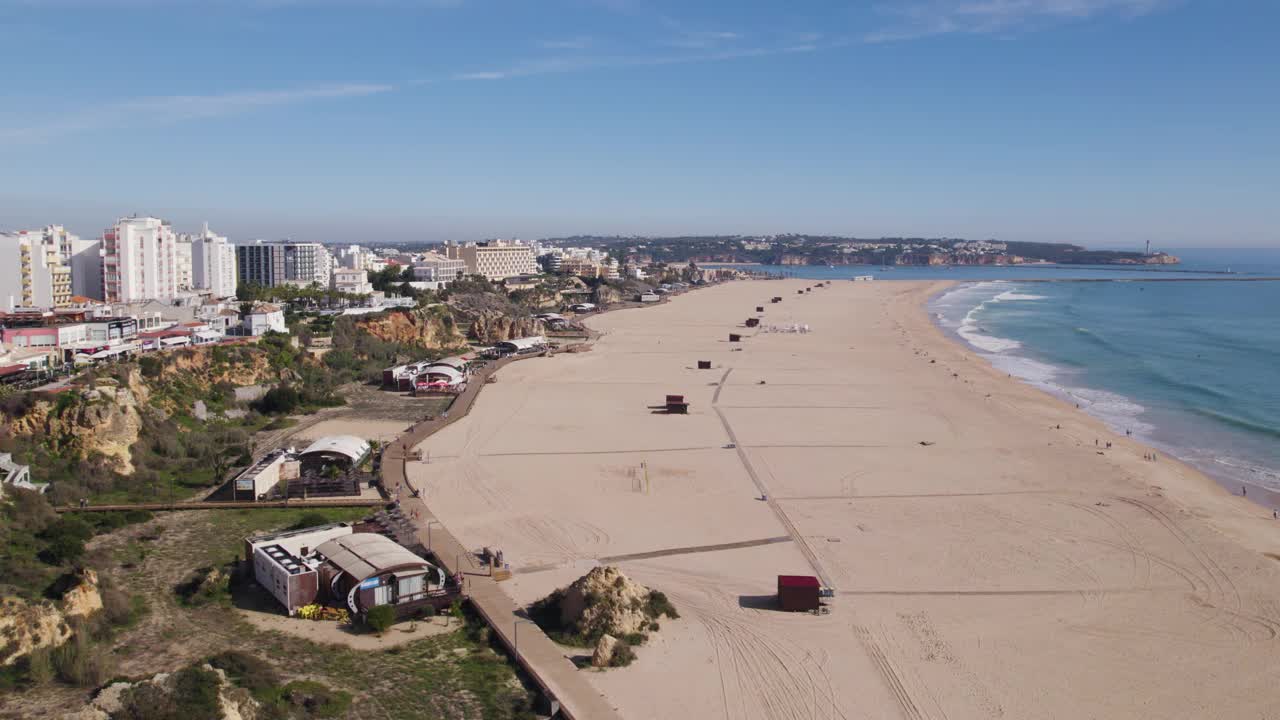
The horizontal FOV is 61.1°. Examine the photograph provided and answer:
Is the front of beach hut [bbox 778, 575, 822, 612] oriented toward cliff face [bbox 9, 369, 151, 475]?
no

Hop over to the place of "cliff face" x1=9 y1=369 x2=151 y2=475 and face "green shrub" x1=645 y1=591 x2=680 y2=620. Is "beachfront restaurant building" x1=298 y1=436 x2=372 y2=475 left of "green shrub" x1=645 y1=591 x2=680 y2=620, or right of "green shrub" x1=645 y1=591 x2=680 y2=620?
left

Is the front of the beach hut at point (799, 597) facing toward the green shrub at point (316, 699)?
no

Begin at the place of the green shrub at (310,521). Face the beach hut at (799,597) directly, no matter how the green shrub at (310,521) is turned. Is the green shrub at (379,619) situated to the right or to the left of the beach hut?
right

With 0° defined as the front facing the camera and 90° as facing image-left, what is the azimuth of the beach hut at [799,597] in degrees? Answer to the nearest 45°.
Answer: approximately 270°

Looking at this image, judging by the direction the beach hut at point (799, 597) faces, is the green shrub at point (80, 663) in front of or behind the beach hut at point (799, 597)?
behind

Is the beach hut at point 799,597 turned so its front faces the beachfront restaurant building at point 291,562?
no

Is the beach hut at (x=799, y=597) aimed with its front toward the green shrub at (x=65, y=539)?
no

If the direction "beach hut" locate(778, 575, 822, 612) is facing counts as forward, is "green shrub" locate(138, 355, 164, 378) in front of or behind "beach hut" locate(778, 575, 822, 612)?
behind

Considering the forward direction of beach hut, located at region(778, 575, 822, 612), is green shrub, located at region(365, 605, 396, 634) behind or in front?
behind

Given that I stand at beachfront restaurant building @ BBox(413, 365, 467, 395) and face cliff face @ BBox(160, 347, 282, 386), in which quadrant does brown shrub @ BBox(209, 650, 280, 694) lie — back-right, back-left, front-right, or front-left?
front-left

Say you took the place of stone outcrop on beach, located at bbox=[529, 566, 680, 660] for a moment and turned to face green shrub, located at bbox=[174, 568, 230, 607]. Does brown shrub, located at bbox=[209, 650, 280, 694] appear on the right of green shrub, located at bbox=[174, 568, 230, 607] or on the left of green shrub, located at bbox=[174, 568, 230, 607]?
left

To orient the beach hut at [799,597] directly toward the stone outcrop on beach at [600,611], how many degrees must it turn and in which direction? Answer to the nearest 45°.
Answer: approximately 135° to its right

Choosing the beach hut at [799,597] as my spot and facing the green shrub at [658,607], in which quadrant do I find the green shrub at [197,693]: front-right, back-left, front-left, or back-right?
front-left
